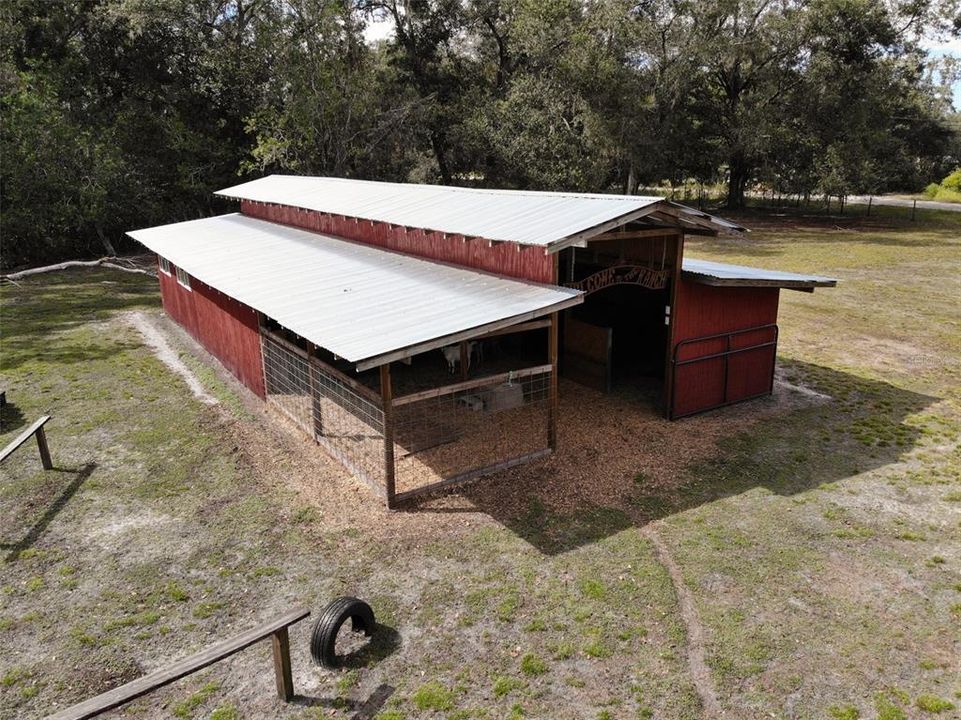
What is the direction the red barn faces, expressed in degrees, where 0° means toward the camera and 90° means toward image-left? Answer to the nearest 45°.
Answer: approximately 315°

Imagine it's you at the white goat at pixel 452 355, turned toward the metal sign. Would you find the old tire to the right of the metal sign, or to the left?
right

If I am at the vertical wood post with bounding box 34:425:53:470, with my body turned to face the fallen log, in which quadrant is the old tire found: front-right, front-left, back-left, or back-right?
back-right

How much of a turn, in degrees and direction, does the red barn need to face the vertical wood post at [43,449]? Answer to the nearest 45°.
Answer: approximately 135° to its right

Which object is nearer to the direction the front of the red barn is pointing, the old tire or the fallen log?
the old tire

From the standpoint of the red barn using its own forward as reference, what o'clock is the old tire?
The old tire is roughly at 2 o'clock from the red barn.

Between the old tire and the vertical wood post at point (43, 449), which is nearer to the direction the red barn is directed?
the old tire

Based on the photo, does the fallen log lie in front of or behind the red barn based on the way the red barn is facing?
behind
